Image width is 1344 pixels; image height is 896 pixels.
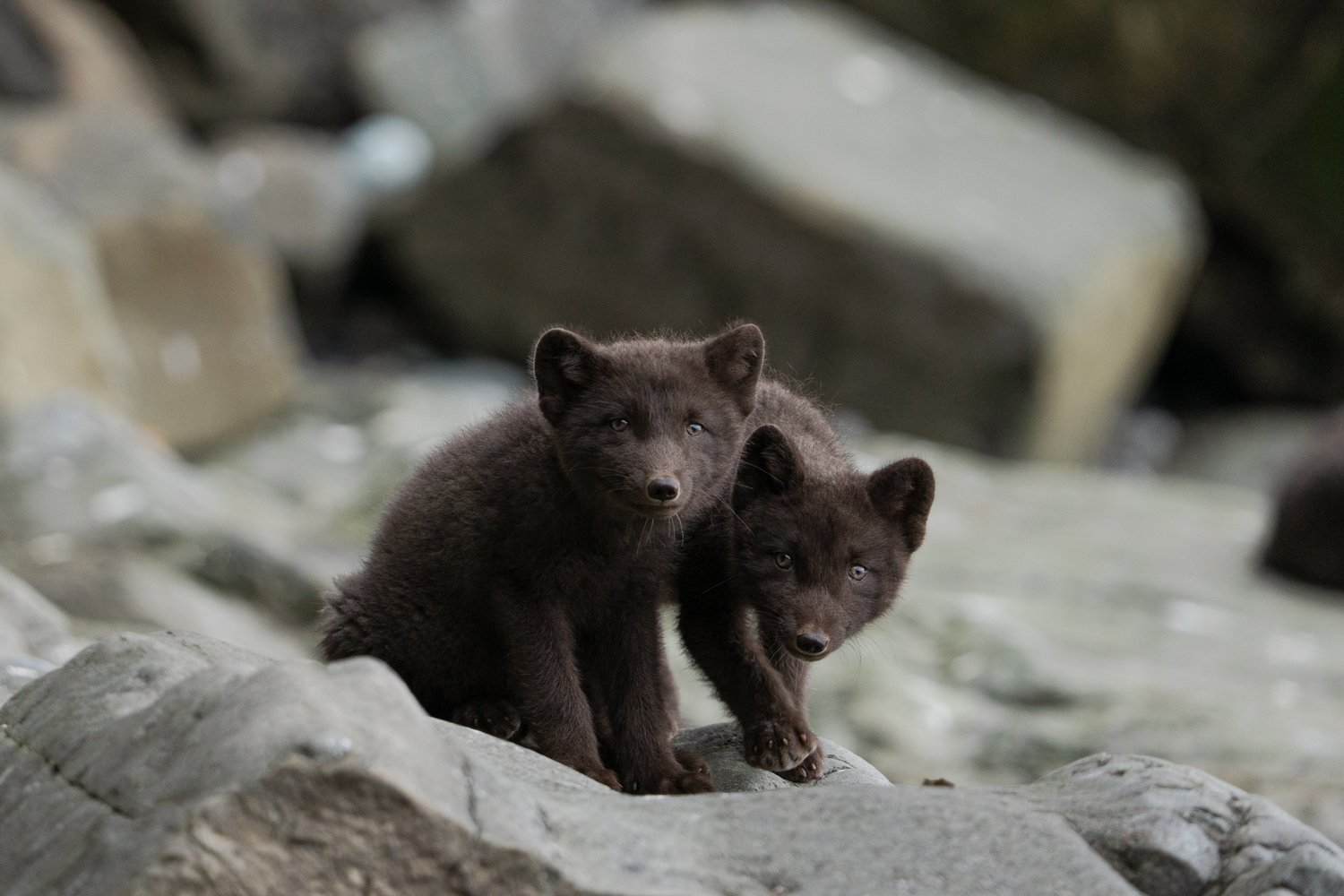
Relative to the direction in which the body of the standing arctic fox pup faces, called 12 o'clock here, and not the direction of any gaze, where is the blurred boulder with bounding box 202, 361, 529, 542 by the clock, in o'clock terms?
The blurred boulder is roughly at 5 o'clock from the standing arctic fox pup.

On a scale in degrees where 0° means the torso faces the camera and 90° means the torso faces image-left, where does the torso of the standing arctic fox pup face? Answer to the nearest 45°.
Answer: approximately 0°

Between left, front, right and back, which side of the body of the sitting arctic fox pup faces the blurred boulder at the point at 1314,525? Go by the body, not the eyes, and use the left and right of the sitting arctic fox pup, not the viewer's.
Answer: left

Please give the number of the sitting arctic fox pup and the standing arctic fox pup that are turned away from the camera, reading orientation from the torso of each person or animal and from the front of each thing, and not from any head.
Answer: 0

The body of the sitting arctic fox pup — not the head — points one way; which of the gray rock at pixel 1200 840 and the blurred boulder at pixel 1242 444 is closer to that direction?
the gray rock

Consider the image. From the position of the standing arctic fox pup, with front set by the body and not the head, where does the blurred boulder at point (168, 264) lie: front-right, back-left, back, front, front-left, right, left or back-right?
back-right

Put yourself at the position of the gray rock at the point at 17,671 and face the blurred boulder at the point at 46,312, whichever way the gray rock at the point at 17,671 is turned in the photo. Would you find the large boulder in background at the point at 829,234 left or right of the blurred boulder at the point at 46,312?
right

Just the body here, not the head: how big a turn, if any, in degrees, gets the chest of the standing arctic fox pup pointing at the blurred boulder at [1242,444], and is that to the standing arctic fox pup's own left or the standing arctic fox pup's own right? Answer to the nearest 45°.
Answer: approximately 180°
